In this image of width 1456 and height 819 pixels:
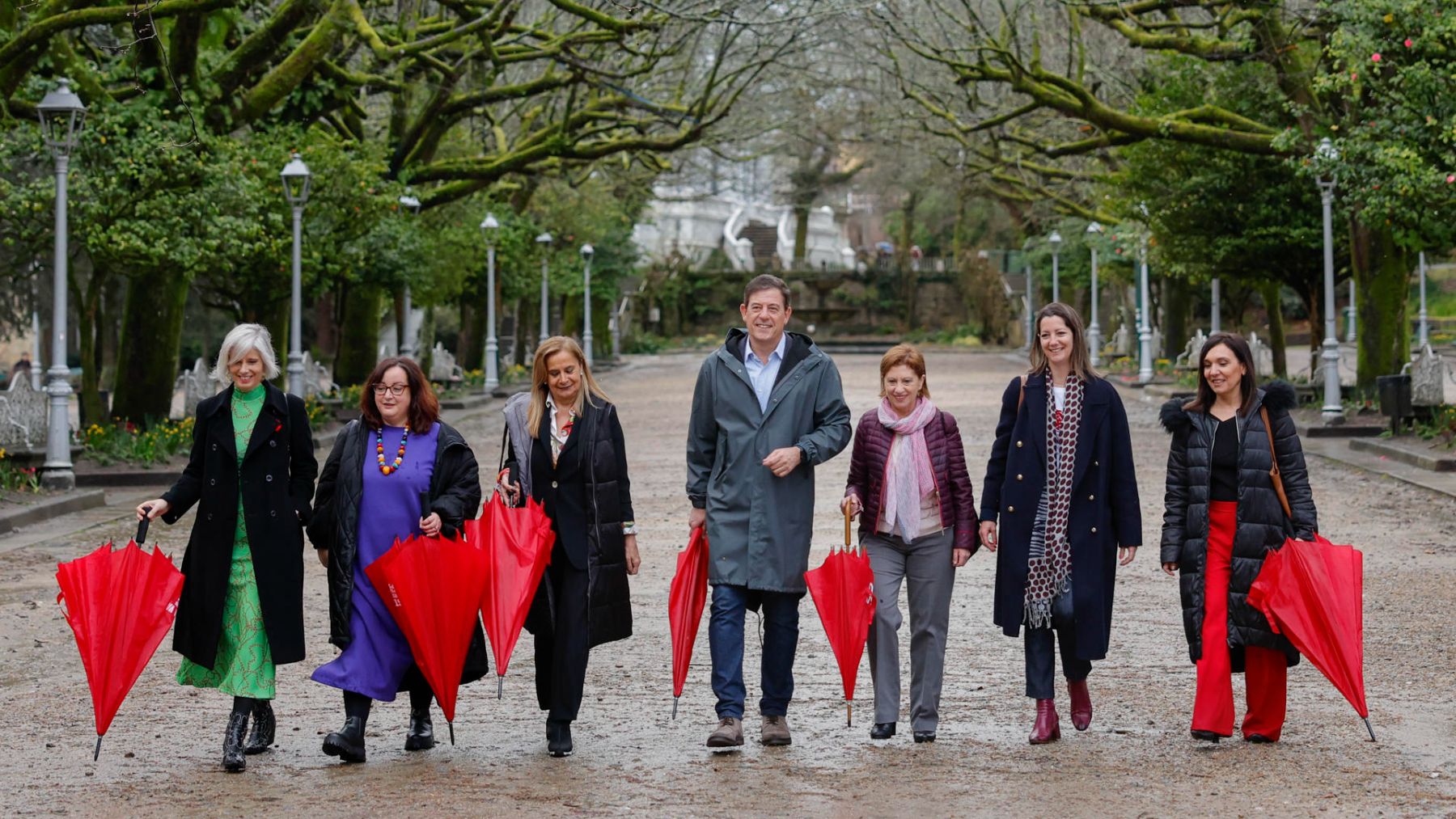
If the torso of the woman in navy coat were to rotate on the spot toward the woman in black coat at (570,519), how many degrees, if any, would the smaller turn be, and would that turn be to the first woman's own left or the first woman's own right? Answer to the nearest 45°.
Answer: approximately 90° to the first woman's own right

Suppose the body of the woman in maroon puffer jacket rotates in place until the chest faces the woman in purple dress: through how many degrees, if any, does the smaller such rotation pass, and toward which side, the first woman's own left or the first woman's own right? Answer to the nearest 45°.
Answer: approximately 90° to the first woman's own right

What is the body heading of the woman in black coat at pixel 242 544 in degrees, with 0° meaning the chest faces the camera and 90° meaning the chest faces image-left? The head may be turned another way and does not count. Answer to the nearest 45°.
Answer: approximately 0°

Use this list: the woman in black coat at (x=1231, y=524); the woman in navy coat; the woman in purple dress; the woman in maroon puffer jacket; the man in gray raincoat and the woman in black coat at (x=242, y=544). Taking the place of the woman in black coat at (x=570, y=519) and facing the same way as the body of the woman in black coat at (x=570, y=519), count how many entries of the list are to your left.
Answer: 4

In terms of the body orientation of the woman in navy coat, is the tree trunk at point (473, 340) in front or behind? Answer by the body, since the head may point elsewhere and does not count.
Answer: behind

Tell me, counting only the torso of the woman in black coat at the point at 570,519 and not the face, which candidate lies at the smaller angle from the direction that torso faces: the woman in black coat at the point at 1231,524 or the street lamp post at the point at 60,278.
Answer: the woman in black coat

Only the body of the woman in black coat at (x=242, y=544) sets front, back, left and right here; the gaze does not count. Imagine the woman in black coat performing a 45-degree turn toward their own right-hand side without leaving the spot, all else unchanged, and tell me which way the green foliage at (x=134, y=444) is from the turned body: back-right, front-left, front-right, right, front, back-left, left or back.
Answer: back-right

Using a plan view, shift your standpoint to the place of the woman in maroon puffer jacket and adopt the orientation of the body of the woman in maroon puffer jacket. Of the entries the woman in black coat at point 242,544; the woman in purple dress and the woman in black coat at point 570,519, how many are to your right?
3

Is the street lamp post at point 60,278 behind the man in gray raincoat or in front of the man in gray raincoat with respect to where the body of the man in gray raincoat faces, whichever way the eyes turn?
behind

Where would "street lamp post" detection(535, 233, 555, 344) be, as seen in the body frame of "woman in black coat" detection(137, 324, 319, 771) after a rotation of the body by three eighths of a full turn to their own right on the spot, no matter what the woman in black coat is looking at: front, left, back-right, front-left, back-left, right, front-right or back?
front-right

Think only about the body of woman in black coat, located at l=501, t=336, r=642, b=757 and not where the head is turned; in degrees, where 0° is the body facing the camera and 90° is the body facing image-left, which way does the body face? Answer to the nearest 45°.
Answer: approximately 0°
